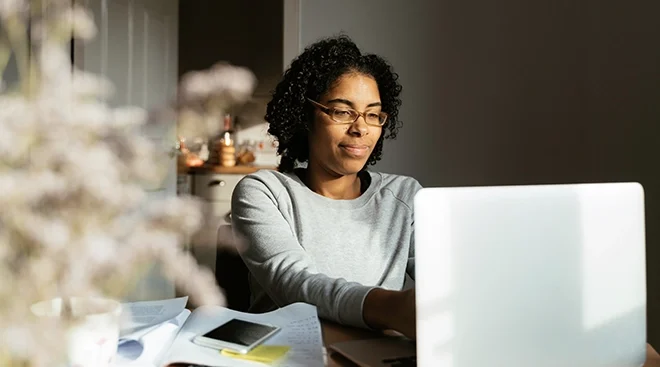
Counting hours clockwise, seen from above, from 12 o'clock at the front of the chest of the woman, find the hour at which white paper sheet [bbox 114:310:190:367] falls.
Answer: The white paper sheet is roughly at 2 o'clock from the woman.

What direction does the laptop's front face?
away from the camera

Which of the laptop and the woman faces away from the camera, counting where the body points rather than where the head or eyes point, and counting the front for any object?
the laptop

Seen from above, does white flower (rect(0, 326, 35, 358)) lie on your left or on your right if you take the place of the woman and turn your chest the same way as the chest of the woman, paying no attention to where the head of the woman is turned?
on your right

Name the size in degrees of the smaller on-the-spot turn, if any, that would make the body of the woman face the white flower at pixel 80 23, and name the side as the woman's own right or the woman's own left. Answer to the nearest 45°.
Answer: approximately 45° to the woman's own right

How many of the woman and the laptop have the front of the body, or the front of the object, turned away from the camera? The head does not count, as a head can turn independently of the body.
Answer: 1

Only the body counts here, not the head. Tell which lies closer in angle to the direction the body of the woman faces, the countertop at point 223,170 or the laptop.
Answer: the laptop

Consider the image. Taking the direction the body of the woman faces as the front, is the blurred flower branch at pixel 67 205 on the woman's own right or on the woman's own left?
on the woman's own right

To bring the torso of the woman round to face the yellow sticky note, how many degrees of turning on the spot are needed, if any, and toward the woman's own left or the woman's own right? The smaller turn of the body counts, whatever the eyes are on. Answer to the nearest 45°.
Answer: approximately 45° to the woman's own right

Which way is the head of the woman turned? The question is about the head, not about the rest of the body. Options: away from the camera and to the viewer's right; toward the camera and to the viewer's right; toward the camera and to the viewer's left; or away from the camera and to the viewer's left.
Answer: toward the camera and to the viewer's right

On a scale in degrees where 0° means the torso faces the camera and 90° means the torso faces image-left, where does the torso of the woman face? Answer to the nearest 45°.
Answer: approximately 315°
